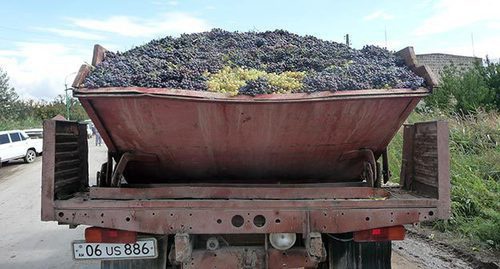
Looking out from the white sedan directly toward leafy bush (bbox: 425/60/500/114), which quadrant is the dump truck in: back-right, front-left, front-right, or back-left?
front-right

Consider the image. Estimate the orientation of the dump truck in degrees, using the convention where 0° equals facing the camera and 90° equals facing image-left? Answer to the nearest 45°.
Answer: approximately 180°

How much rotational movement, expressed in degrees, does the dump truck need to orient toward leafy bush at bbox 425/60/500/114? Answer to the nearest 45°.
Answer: approximately 45° to its right

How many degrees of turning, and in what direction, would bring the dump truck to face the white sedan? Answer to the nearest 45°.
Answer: approximately 45° to its left

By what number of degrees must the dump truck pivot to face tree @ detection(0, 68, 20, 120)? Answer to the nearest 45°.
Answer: approximately 45° to its left
